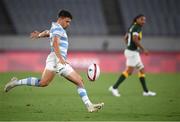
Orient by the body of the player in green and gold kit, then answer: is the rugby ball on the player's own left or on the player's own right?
on the player's own right
